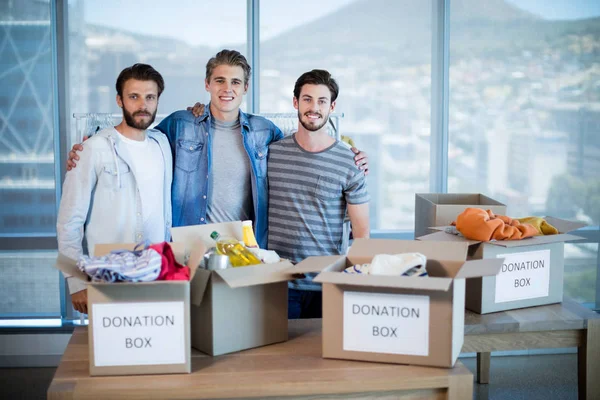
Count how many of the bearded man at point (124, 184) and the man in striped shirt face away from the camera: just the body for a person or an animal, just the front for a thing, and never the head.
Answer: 0

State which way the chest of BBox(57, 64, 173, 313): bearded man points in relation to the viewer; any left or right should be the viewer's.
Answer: facing the viewer and to the right of the viewer

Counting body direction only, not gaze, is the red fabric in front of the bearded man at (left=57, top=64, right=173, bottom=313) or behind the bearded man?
in front

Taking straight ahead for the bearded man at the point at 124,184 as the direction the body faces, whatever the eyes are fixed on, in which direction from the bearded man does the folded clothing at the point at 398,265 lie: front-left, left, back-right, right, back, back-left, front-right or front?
front

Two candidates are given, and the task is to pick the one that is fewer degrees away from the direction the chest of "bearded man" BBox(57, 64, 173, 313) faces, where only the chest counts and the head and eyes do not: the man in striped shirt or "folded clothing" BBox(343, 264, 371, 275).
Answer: the folded clothing

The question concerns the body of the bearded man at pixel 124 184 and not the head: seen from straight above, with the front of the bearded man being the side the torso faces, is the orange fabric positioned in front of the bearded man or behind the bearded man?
in front

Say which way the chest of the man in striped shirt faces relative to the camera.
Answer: toward the camera

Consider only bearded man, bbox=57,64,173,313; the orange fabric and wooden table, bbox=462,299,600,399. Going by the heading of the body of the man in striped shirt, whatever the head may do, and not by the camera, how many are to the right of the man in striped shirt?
1

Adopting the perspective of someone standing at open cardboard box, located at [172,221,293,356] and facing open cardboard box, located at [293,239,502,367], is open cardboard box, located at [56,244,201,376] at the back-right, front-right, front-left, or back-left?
back-right

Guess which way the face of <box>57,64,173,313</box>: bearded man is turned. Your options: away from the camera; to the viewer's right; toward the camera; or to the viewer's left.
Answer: toward the camera

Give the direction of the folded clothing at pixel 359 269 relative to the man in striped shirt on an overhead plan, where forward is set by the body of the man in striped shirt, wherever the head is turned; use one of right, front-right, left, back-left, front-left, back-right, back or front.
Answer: front

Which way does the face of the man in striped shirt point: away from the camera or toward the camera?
toward the camera
